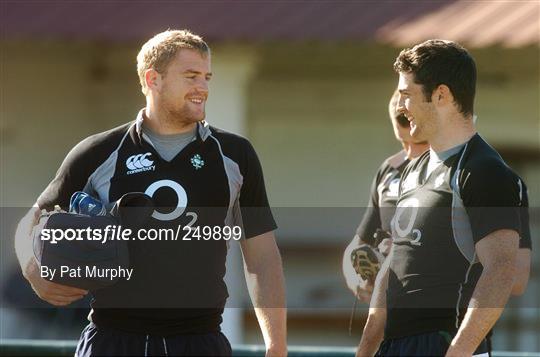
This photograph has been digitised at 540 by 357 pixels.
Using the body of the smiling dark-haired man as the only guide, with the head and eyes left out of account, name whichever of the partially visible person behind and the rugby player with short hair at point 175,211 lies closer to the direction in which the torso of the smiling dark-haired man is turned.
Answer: the rugby player with short hair

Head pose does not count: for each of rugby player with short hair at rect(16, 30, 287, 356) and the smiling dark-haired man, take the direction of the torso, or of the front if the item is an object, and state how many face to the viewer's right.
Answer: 0

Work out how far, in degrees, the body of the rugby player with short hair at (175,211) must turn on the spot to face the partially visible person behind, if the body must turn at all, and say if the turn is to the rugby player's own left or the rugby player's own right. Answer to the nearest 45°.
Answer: approximately 135° to the rugby player's own left

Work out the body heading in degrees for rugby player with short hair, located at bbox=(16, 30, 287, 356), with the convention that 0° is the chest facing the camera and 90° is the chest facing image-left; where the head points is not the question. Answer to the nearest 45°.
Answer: approximately 0°

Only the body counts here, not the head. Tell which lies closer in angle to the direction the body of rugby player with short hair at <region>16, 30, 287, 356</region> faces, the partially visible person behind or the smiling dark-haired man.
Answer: the smiling dark-haired man

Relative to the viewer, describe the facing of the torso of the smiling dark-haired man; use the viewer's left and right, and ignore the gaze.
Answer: facing the viewer and to the left of the viewer

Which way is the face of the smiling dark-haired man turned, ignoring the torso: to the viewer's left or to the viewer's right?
to the viewer's left

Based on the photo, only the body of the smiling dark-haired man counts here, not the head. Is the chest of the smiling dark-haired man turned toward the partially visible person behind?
no

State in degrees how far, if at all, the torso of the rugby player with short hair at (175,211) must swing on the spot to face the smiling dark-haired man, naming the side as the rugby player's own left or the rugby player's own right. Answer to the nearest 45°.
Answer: approximately 90° to the rugby player's own left

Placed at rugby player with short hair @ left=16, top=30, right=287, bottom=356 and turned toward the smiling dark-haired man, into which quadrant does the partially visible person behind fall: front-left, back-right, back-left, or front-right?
front-left

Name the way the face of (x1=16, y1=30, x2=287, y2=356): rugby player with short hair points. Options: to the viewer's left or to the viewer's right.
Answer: to the viewer's right

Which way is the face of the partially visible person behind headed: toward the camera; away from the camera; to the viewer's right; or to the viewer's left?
to the viewer's left

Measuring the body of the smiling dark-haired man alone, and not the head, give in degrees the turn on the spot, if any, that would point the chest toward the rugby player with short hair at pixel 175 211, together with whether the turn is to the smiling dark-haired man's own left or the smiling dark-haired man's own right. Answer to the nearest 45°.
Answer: approximately 45° to the smiling dark-haired man's own right
